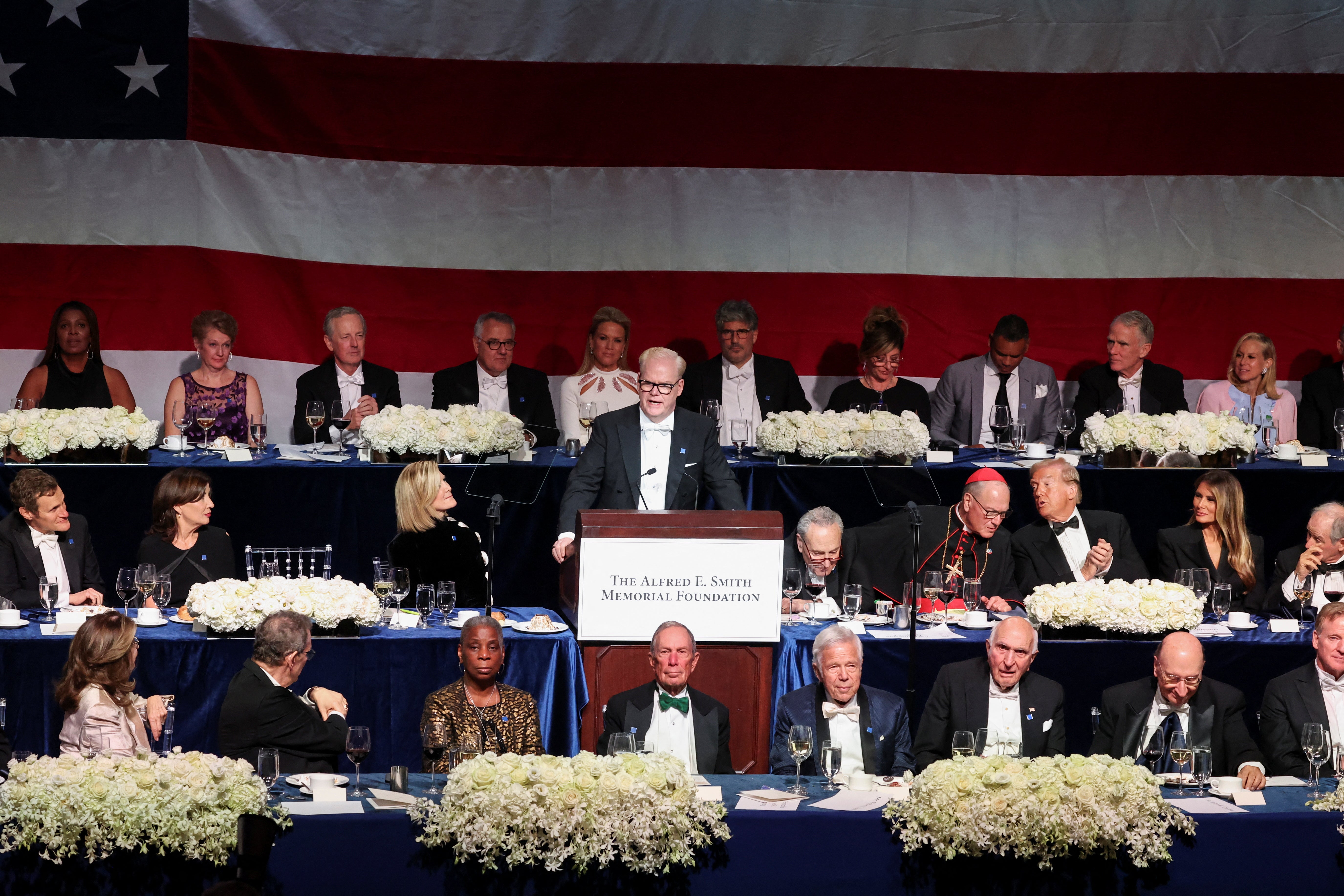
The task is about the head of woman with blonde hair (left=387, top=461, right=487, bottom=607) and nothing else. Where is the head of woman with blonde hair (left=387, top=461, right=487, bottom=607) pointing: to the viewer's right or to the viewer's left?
to the viewer's right

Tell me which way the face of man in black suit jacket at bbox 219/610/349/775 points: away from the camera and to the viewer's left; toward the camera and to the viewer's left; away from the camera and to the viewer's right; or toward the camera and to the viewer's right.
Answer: away from the camera and to the viewer's right

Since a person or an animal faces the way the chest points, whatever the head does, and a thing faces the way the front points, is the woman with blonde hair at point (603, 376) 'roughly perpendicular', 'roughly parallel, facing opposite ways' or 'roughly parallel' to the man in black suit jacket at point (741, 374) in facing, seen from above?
roughly parallel

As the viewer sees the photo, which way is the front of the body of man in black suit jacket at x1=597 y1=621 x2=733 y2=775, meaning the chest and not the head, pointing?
toward the camera

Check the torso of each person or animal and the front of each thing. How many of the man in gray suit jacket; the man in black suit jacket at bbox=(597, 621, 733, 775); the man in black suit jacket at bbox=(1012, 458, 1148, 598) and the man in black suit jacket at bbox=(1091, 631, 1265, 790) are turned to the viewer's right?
0

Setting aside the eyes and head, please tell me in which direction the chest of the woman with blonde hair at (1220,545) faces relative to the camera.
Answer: toward the camera

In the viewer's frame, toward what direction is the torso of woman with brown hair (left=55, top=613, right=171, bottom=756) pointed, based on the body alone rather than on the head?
to the viewer's right

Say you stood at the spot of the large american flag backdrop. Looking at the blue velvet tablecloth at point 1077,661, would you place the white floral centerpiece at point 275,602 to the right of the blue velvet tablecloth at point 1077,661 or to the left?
right

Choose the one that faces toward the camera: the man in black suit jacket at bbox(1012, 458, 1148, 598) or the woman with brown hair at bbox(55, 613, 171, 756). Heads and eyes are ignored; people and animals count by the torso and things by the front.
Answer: the man in black suit jacket

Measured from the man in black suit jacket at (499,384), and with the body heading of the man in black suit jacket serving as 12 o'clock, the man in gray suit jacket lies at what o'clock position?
The man in gray suit jacket is roughly at 9 o'clock from the man in black suit jacket.

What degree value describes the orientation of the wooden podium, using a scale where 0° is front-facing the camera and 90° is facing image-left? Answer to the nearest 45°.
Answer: approximately 0°

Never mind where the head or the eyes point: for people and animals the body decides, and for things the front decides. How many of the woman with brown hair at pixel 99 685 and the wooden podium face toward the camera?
1

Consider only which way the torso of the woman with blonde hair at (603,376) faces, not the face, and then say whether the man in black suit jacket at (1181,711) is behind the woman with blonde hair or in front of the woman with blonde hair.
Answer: in front

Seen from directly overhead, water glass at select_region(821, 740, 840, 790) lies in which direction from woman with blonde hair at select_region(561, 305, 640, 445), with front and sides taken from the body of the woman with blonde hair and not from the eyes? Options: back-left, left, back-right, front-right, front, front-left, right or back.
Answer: front

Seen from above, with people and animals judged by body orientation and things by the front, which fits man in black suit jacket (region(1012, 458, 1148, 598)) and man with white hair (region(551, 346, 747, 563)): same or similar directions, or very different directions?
same or similar directions

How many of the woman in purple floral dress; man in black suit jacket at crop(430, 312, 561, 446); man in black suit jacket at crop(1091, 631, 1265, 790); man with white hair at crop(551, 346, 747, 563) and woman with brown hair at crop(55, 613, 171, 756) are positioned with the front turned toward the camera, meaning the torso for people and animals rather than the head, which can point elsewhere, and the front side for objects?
4

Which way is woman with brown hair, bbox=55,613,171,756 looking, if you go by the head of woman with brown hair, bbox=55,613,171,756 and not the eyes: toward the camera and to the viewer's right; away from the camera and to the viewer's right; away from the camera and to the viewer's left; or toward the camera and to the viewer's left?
away from the camera and to the viewer's right
